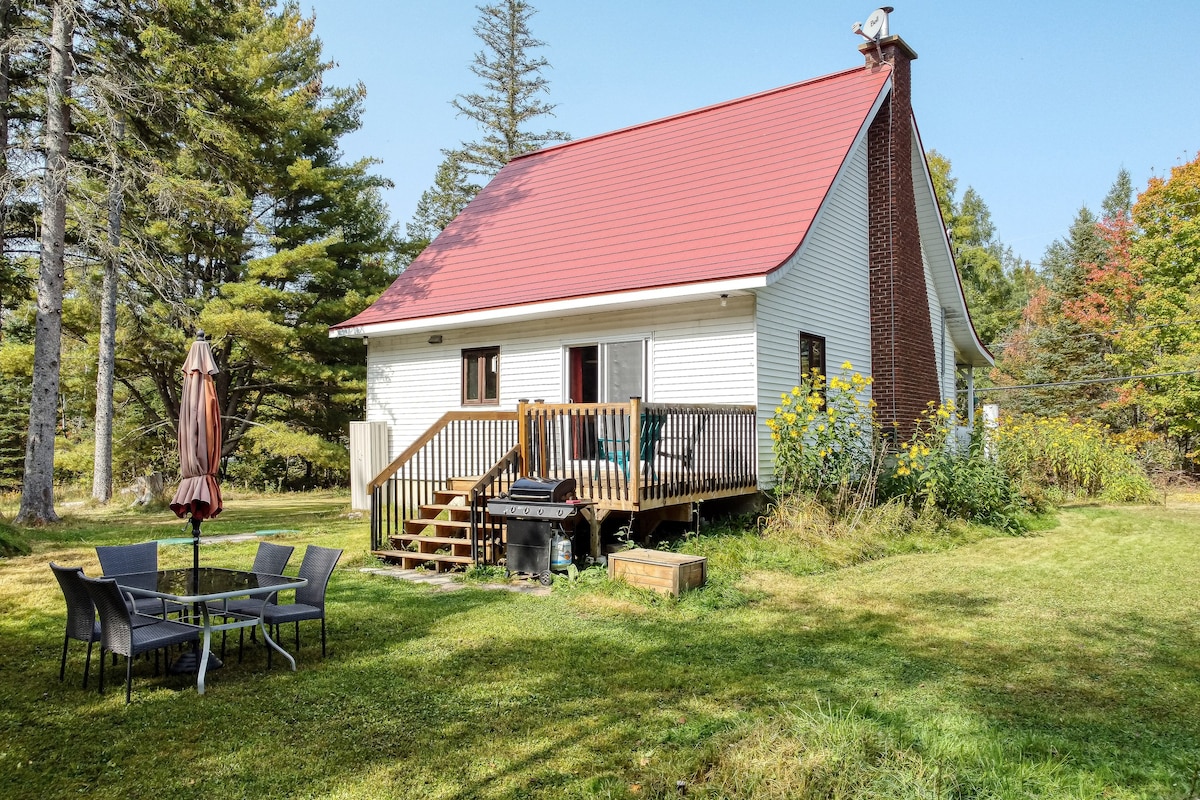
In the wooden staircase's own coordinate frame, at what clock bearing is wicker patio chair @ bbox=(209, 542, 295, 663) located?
The wicker patio chair is roughly at 11 o'clock from the wooden staircase.

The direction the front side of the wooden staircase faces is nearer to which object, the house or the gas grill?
the gas grill

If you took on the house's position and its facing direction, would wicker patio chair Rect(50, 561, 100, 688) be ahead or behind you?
ahead

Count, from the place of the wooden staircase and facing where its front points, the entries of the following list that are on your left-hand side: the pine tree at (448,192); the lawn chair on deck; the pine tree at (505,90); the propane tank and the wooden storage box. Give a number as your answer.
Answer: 3

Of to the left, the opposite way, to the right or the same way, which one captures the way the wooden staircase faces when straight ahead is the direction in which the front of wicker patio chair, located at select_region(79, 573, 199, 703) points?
the opposite way

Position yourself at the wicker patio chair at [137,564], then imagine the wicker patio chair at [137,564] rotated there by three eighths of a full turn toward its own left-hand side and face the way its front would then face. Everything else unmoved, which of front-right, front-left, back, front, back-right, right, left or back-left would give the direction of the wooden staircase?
front-right

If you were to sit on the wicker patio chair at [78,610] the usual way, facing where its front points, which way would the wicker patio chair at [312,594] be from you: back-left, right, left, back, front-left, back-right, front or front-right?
front-right

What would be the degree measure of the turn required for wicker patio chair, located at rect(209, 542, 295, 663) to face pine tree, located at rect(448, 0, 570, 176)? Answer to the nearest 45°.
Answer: approximately 135° to its right

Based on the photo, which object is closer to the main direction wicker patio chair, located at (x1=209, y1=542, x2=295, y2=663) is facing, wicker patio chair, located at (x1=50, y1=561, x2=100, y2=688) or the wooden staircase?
the wicker patio chair

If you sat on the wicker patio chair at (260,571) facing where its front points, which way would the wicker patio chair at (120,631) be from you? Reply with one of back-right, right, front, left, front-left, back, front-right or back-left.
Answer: front

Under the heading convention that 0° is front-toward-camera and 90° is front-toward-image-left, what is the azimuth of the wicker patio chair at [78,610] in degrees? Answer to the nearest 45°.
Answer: approximately 225°

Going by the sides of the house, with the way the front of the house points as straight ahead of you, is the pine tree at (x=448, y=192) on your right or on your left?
on your right

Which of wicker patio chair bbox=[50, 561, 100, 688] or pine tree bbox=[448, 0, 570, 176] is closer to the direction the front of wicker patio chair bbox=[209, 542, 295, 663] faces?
the wicker patio chair

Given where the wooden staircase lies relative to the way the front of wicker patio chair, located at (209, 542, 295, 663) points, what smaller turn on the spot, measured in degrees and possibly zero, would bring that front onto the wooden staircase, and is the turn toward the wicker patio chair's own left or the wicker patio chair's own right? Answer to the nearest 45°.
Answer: approximately 180°

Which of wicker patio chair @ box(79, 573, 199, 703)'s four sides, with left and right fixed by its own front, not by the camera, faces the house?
front

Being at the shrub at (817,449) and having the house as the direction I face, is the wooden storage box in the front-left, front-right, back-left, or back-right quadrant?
back-left

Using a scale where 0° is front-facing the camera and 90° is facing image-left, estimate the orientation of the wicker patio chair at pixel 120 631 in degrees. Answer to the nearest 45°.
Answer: approximately 225°

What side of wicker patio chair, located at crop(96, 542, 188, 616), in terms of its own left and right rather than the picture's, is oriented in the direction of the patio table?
front
